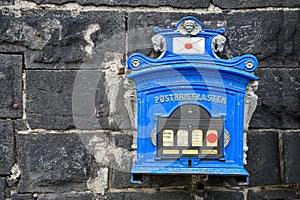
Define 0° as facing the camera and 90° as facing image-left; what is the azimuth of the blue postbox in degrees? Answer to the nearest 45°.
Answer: approximately 0°
